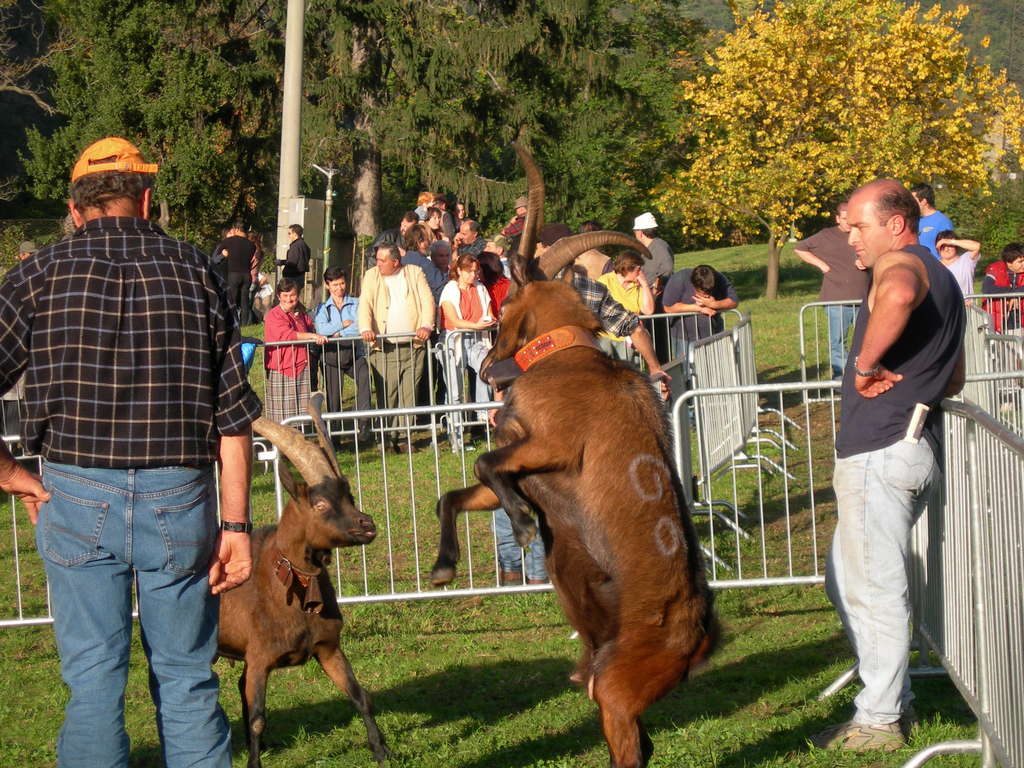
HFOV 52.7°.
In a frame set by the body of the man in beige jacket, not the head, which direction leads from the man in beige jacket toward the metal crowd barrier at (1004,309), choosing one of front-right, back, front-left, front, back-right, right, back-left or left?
left

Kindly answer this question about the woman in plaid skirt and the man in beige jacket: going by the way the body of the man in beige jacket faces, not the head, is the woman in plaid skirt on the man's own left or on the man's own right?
on the man's own right

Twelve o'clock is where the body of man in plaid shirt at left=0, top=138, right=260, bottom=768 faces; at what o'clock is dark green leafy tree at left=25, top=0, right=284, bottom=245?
The dark green leafy tree is roughly at 12 o'clock from the man in plaid shirt.

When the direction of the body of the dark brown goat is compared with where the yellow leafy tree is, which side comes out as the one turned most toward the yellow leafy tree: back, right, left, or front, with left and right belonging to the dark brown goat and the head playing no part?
left

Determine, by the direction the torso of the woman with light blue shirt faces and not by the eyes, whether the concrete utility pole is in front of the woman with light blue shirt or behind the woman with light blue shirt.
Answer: behind

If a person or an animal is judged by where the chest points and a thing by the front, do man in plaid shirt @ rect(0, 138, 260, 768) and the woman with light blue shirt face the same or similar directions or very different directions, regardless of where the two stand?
very different directions

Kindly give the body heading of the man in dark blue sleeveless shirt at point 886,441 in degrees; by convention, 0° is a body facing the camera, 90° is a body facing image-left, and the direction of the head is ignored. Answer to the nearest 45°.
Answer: approximately 90°

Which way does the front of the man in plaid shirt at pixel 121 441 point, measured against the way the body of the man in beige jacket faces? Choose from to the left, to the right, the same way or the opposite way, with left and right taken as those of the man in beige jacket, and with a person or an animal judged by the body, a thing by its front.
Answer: the opposite way

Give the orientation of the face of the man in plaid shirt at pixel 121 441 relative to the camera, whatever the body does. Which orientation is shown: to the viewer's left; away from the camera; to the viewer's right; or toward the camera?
away from the camera

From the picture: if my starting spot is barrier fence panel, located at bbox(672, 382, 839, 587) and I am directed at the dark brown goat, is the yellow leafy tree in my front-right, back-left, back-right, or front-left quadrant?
back-right

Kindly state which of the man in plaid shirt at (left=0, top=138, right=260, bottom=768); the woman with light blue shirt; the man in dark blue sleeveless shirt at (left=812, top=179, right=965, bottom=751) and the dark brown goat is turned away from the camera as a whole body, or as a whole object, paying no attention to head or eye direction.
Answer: the man in plaid shirt

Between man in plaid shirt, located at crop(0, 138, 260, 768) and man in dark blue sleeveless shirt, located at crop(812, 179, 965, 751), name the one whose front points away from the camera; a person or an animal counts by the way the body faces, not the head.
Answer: the man in plaid shirt

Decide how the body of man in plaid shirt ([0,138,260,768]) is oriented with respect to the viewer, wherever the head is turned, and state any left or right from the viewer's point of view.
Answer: facing away from the viewer

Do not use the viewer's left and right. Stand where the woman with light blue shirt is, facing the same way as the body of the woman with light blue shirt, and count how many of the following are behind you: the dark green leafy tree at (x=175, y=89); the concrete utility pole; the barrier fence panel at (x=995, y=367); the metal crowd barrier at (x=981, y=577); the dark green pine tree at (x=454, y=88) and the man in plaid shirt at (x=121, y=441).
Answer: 3

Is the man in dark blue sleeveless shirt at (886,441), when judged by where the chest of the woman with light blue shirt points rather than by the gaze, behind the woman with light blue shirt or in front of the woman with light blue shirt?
in front

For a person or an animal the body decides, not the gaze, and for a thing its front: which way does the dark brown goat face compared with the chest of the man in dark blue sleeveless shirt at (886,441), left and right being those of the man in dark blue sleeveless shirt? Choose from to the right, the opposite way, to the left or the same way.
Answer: the opposite way
